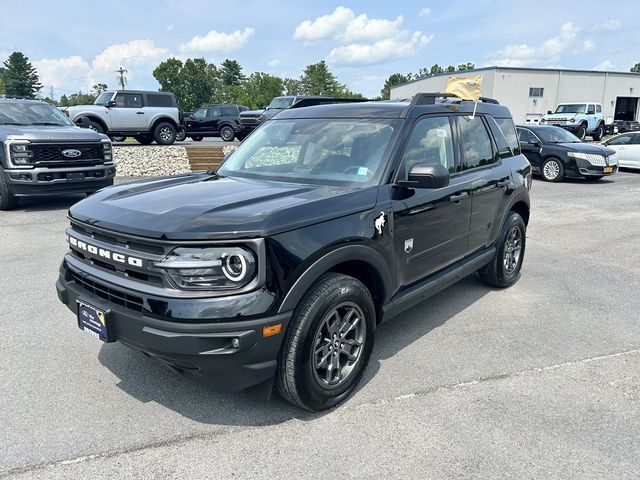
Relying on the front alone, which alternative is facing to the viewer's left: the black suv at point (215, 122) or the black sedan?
the black suv

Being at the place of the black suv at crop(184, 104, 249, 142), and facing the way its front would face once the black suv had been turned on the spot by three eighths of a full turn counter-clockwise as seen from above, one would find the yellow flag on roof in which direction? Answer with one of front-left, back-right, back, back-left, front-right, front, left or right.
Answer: front-right

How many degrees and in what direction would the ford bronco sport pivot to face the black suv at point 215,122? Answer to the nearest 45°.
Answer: approximately 135° to its right

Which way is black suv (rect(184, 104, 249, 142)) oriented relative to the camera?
to the viewer's left

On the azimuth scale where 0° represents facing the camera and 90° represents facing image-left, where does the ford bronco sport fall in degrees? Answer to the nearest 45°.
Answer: approximately 45°

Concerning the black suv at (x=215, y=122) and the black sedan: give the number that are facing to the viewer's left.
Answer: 1

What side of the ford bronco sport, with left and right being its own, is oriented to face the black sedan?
back

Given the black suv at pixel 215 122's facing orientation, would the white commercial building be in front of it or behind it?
behind

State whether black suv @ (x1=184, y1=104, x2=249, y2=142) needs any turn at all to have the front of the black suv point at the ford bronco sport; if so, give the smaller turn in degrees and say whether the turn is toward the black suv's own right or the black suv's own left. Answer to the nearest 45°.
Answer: approximately 90° to the black suv's own left
